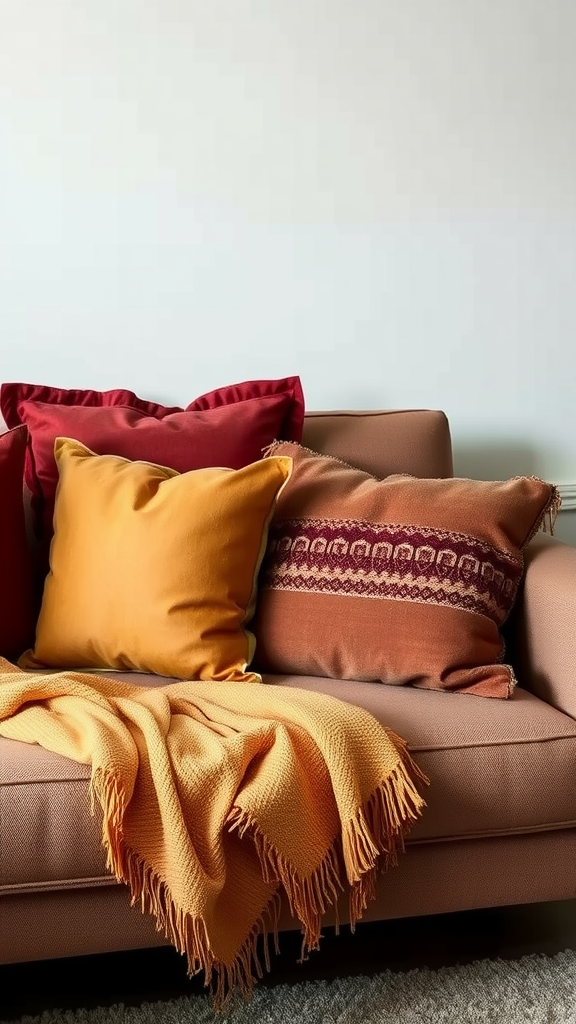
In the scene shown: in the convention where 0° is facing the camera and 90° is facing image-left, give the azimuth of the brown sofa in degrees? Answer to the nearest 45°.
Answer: approximately 0°
